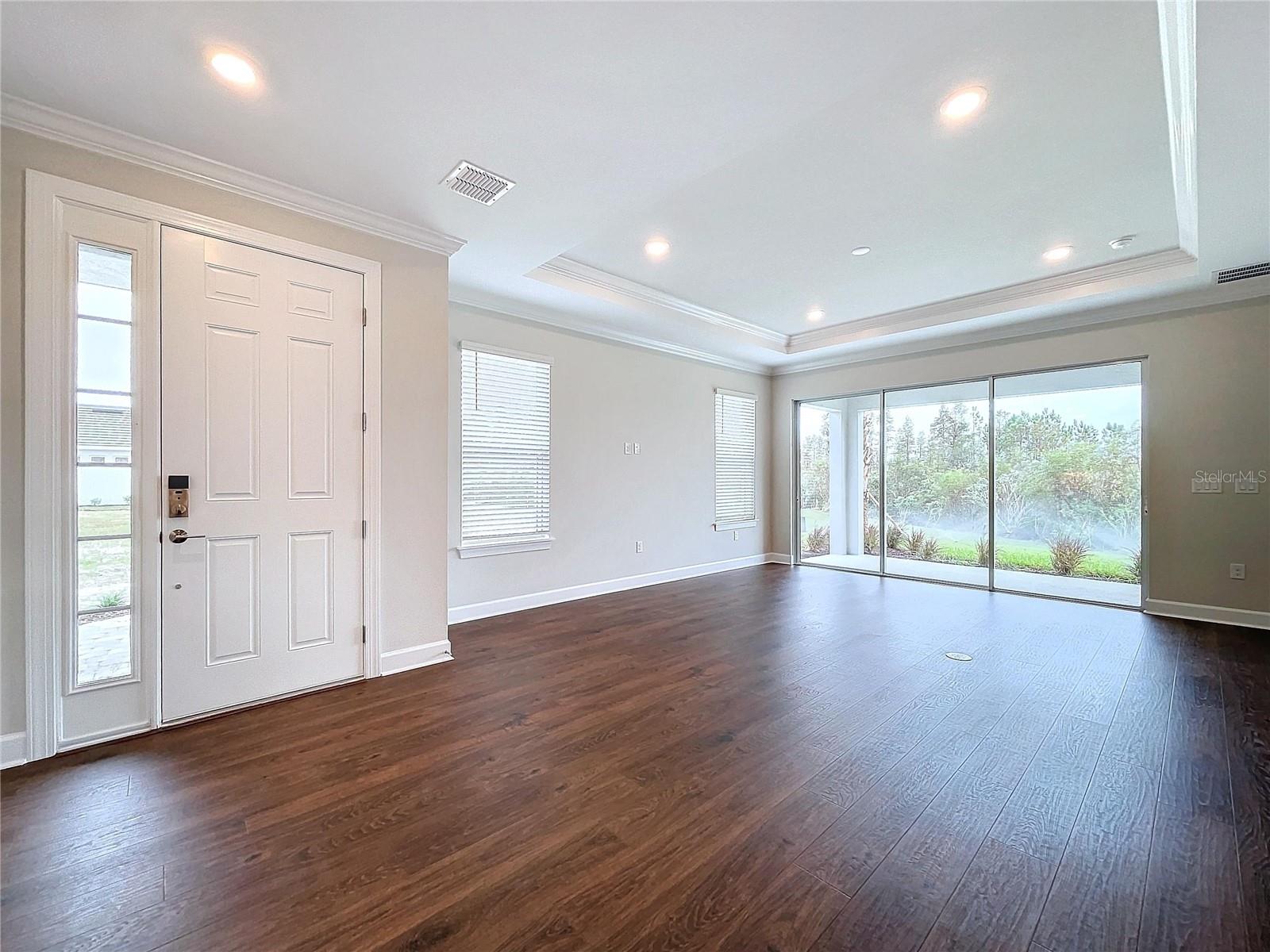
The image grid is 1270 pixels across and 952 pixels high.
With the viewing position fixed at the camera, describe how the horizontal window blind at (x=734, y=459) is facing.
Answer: facing the viewer and to the right of the viewer

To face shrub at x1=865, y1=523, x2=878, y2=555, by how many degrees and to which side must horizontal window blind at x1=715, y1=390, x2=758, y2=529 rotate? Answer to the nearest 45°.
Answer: approximately 45° to its left

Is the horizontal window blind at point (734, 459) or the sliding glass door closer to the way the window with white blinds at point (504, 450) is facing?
the sliding glass door

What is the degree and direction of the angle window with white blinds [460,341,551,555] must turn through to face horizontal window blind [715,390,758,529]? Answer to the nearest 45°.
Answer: approximately 90° to its left

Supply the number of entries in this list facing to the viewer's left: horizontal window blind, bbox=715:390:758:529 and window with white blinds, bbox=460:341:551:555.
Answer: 0

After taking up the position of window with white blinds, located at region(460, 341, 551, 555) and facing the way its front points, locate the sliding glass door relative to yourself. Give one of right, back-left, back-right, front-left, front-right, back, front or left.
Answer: front-left

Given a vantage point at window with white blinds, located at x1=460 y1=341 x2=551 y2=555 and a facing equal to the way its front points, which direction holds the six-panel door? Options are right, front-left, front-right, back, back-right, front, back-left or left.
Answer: right

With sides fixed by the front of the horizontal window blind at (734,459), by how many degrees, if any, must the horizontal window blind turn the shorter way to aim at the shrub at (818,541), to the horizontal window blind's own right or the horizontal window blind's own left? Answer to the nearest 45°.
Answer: approximately 90° to the horizontal window blind's own left

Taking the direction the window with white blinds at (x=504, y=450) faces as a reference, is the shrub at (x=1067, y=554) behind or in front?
in front

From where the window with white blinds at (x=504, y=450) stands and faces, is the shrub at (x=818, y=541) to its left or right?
on its left

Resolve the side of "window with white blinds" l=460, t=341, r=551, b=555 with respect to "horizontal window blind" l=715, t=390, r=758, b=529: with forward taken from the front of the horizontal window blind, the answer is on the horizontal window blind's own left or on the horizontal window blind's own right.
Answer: on the horizontal window blind's own right

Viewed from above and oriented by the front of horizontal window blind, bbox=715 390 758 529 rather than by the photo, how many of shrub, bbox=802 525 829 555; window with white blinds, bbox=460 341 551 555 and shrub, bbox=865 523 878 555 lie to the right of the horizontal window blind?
1

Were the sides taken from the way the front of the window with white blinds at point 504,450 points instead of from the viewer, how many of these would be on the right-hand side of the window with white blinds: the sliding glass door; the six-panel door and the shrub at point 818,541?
1

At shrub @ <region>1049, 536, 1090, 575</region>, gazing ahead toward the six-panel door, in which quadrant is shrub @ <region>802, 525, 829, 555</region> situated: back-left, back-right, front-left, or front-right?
front-right
